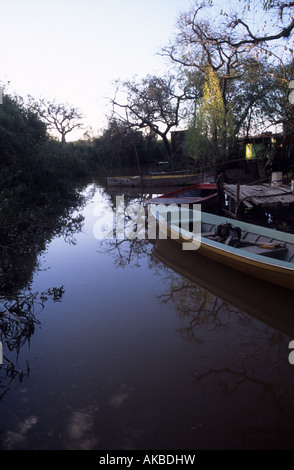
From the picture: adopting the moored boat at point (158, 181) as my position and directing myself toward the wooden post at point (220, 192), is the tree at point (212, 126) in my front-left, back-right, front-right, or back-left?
front-left

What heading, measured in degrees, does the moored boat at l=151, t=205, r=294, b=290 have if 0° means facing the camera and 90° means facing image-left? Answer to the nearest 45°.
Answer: approximately 135°

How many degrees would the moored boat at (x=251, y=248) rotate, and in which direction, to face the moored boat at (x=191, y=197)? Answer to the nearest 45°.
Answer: approximately 45° to its right

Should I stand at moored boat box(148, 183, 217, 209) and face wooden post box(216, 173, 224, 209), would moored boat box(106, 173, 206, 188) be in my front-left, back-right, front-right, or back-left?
back-left

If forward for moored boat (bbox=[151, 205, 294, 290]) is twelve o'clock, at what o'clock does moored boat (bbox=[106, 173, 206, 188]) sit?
moored boat (bbox=[106, 173, 206, 188]) is roughly at 1 o'clock from moored boat (bbox=[151, 205, 294, 290]).

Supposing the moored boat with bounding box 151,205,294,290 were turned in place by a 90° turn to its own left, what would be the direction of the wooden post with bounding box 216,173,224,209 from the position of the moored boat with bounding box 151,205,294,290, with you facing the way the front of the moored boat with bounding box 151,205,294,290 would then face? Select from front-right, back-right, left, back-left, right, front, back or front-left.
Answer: back-right

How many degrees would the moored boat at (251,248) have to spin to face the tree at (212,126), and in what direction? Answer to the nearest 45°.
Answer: approximately 45° to its right
